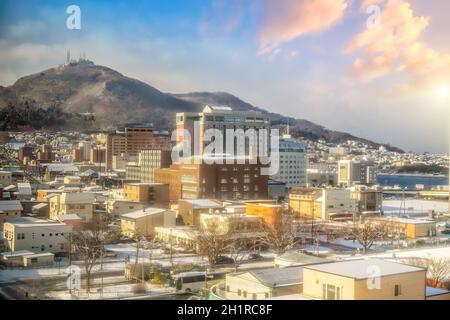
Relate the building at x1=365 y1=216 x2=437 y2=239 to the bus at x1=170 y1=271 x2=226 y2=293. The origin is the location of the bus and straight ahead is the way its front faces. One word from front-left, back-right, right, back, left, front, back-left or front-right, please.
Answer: back

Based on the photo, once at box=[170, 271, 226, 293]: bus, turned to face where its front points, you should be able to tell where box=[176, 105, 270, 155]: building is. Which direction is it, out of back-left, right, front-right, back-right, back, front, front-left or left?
back-right

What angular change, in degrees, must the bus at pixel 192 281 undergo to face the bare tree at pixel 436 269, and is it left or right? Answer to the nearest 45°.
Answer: approximately 135° to its left

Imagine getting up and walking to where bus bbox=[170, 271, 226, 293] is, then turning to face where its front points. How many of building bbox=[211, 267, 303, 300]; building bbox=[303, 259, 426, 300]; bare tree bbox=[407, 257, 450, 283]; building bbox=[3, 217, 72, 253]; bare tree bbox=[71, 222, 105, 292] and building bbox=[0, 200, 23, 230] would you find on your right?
3

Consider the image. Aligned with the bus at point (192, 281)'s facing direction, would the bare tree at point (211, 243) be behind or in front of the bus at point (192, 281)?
behind

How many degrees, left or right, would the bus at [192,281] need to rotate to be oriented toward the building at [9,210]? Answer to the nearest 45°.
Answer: approximately 90° to its right

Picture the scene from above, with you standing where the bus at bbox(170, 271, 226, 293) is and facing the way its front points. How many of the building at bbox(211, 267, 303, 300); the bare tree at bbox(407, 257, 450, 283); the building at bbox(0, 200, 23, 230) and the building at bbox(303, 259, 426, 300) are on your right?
1

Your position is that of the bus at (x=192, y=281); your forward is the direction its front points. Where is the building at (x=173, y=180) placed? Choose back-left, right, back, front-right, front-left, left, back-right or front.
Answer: back-right

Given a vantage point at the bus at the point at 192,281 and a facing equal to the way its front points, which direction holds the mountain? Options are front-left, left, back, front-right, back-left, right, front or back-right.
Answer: back-right

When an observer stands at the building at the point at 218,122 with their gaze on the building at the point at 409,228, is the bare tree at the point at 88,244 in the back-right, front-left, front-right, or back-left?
front-right

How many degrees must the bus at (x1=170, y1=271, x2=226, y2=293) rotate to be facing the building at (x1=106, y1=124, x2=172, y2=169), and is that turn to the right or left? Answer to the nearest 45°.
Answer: approximately 135° to its right

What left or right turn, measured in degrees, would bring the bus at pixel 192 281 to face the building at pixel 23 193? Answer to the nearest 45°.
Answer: approximately 90° to its right

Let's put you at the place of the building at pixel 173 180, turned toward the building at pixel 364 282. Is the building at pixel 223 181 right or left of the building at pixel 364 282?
left

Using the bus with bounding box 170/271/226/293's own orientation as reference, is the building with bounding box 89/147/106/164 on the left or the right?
on its right

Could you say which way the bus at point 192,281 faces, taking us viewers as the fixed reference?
facing the viewer and to the left of the viewer
